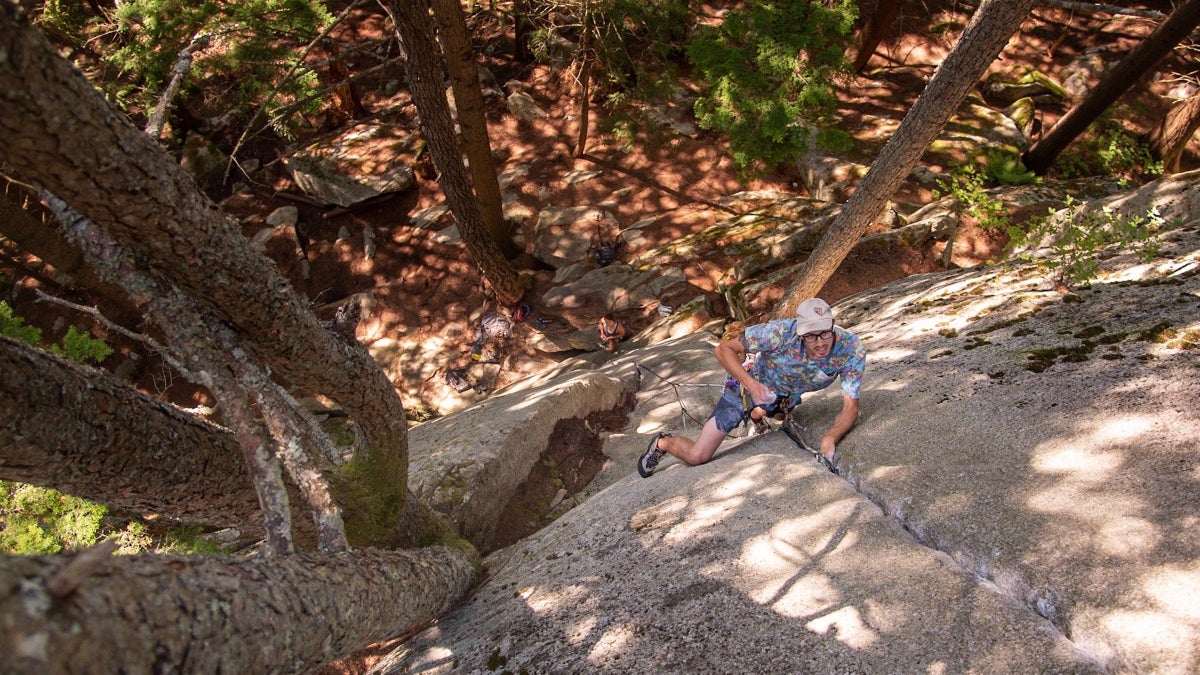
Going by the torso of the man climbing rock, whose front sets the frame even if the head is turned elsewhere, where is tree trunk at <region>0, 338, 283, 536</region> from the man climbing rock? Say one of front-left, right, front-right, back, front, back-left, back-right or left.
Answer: right

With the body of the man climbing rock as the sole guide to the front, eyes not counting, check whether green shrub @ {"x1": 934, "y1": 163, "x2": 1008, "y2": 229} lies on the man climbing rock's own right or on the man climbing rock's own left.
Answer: on the man climbing rock's own left

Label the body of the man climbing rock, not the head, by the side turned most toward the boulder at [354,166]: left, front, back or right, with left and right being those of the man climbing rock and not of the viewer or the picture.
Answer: back

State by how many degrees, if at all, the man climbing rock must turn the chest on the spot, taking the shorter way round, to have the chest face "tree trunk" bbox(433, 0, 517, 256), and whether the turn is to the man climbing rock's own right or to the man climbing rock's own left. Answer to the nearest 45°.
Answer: approximately 180°

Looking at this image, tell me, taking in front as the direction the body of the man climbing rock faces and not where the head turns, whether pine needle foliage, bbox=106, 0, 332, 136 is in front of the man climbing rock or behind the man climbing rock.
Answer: behind

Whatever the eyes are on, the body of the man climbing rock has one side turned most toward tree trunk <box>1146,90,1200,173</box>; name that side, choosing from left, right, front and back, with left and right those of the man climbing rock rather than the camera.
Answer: left

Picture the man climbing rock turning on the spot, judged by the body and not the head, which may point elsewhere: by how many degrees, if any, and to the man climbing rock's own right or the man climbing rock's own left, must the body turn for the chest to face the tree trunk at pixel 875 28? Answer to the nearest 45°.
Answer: approximately 135° to the man climbing rock's own left

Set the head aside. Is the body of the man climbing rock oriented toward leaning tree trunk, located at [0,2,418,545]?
no

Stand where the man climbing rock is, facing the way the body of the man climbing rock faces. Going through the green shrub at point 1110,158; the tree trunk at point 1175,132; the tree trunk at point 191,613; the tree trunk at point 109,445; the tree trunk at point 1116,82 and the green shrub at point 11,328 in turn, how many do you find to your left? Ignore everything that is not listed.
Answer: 3

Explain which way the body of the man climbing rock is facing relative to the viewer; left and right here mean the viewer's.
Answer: facing the viewer and to the right of the viewer

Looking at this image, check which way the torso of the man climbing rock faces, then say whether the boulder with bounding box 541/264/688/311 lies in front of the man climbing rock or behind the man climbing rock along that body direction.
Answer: behind
